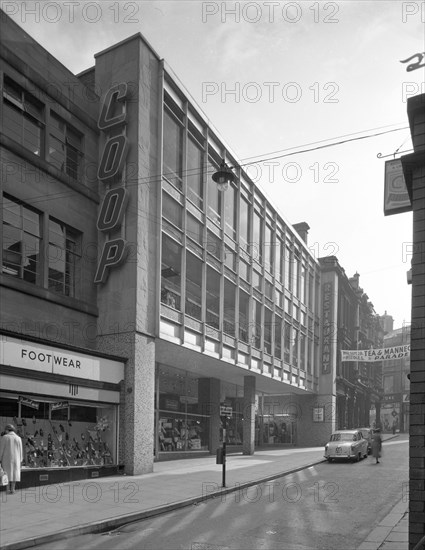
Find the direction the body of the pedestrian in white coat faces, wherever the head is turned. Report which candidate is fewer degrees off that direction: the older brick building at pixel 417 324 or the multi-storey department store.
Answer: the multi-storey department store

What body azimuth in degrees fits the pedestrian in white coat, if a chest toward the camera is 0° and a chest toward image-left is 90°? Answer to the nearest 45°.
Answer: approximately 180°

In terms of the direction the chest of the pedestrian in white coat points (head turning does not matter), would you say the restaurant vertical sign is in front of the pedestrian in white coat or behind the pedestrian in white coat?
in front

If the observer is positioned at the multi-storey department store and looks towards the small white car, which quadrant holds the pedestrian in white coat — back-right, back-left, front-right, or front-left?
back-right

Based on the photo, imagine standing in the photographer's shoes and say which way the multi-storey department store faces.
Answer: facing the viewer and to the right of the viewer

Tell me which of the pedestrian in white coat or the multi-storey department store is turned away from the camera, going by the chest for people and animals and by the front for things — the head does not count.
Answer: the pedestrian in white coat

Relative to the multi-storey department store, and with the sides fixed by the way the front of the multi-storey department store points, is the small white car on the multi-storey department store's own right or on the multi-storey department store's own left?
on the multi-storey department store's own left
